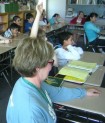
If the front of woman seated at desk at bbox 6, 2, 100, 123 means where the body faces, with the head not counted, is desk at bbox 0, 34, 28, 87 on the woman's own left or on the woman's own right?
on the woman's own left

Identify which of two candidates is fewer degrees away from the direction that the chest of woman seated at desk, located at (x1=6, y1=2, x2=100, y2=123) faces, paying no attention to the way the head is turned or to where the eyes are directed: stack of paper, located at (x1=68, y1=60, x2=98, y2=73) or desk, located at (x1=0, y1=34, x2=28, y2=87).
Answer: the stack of paper

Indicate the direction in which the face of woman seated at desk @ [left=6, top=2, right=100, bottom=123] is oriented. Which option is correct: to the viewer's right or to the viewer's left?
to the viewer's right

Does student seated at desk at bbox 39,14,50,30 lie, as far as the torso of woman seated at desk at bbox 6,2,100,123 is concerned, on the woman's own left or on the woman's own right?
on the woman's own left
